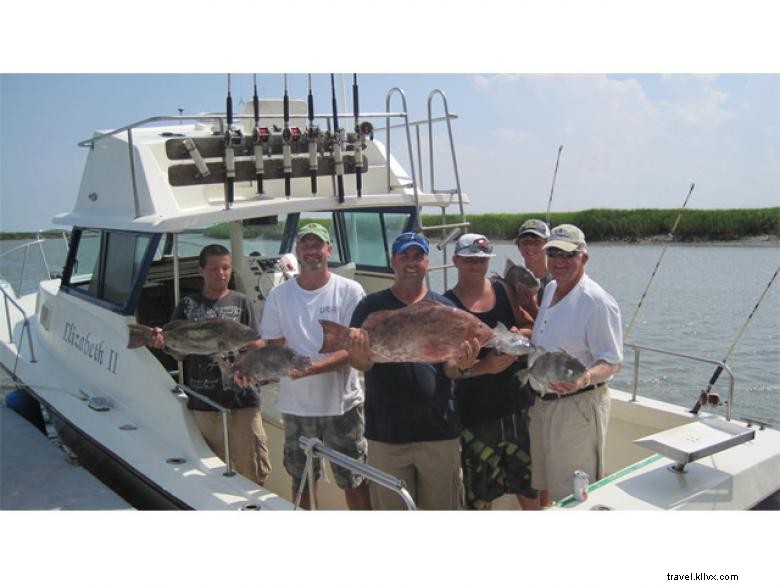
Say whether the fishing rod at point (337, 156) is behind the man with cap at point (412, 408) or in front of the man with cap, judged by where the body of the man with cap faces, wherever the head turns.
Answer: behind

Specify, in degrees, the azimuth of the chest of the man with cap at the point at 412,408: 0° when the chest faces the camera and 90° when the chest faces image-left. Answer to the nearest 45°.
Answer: approximately 0°

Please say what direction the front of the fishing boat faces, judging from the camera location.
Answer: facing away from the viewer and to the left of the viewer

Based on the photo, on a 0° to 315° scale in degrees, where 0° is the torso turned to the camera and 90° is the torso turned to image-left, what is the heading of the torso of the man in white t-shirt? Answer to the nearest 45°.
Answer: approximately 0°

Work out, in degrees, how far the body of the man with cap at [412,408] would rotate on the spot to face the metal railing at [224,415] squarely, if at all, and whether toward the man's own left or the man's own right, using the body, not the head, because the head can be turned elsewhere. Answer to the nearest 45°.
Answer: approximately 135° to the man's own right

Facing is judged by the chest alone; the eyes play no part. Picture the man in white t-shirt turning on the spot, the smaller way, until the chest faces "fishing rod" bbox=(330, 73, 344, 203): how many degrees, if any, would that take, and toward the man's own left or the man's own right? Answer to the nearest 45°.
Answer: approximately 180°

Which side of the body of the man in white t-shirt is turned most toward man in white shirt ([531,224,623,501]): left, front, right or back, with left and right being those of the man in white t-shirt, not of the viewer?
left

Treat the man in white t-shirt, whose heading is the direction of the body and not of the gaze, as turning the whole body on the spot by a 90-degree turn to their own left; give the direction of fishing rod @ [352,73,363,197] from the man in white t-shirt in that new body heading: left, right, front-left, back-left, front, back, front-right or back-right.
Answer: left

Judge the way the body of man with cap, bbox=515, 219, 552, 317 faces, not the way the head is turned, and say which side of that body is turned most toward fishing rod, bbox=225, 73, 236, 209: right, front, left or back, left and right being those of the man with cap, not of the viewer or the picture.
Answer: right
